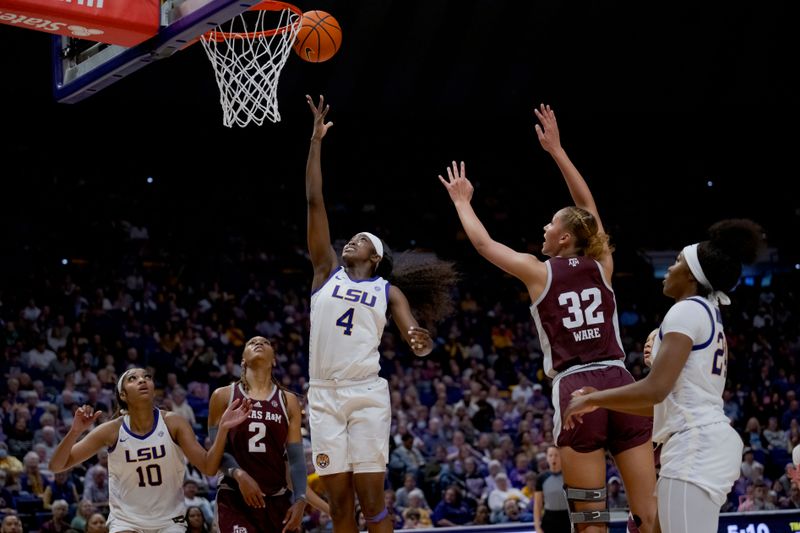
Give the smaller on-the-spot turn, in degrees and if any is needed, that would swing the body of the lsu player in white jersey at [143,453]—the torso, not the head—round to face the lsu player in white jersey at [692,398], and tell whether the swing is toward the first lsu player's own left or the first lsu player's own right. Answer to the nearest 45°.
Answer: approximately 45° to the first lsu player's own left

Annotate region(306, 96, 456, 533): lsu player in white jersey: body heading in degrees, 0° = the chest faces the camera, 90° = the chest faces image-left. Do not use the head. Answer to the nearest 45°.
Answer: approximately 0°

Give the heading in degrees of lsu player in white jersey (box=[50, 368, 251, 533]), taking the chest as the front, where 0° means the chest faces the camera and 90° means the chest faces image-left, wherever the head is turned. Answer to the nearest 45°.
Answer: approximately 0°

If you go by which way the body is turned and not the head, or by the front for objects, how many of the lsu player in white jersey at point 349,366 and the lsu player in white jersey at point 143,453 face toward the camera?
2

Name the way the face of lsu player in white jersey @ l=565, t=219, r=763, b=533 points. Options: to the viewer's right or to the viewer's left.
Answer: to the viewer's left
